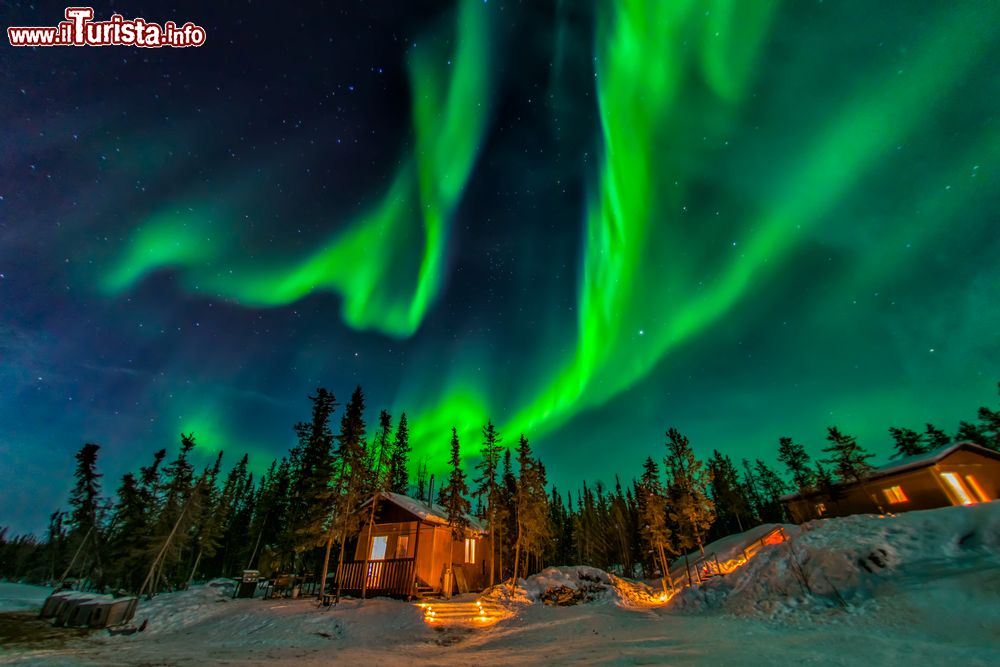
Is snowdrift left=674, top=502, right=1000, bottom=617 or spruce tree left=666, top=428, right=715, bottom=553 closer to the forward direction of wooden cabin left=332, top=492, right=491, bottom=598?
the snowdrift

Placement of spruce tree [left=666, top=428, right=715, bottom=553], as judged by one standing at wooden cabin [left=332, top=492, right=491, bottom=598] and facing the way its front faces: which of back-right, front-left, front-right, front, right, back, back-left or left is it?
back-left

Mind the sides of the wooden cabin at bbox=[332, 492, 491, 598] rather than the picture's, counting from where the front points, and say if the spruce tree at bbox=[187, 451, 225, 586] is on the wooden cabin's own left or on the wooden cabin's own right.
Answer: on the wooden cabin's own right

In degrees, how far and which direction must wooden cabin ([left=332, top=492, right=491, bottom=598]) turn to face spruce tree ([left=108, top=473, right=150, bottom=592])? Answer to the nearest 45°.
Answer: approximately 90° to its right

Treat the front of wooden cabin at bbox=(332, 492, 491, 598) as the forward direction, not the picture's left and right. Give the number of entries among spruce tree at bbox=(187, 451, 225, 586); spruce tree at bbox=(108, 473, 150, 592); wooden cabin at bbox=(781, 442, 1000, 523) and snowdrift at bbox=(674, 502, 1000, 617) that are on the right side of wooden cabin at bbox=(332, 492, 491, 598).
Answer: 2

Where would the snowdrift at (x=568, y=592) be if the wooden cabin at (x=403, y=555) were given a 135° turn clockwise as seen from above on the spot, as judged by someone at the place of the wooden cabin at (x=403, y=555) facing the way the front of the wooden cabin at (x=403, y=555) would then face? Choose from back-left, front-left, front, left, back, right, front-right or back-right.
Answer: right

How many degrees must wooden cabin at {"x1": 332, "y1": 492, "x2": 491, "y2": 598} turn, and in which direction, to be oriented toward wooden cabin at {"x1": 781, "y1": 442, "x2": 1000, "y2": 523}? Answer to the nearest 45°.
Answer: approximately 135° to its left

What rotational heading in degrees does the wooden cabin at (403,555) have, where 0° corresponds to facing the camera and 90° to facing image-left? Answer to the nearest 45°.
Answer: approximately 45°

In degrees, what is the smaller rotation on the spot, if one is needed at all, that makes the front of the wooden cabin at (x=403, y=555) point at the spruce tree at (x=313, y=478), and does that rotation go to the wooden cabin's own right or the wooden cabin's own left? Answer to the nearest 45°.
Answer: approximately 45° to the wooden cabin's own right

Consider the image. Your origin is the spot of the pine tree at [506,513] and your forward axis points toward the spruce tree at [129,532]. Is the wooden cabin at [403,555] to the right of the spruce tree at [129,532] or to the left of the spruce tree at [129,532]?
left

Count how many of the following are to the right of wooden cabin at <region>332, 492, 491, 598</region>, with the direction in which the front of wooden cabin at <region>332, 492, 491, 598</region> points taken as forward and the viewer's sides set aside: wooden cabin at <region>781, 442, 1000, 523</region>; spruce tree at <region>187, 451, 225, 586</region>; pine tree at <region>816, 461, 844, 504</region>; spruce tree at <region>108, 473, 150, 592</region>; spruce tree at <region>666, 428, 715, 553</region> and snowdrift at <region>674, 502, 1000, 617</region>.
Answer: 2

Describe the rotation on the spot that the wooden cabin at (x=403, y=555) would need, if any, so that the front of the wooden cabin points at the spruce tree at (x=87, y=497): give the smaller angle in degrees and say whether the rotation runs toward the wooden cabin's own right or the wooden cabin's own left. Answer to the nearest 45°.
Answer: approximately 90° to the wooden cabin's own right

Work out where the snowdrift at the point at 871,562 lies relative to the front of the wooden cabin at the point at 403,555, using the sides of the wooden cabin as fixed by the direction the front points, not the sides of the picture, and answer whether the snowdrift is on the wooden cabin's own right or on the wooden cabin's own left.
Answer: on the wooden cabin's own left
